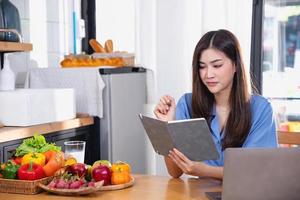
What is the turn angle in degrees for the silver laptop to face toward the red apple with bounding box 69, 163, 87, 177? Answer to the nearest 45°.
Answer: approximately 90° to its left

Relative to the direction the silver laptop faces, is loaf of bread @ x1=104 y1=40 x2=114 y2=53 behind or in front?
in front

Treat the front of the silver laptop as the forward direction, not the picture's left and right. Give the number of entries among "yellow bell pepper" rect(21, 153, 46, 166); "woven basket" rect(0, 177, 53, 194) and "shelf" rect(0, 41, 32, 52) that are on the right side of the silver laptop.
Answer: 0

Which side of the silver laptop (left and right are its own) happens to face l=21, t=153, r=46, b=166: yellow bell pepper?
left

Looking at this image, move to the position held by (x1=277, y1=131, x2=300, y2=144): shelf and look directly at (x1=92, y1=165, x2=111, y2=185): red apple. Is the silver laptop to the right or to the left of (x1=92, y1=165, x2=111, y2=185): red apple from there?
left

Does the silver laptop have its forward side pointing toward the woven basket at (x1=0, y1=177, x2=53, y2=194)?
no

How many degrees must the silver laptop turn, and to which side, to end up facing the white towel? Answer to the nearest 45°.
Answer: approximately 45° to its left

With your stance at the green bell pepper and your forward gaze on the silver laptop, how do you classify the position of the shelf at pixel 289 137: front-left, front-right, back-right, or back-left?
front-left

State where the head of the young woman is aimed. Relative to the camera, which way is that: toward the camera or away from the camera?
toward the camera

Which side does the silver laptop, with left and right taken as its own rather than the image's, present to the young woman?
front

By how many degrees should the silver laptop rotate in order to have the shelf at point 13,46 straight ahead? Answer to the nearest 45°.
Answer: approximately 45° to its left

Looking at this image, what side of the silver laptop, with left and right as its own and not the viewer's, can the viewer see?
back

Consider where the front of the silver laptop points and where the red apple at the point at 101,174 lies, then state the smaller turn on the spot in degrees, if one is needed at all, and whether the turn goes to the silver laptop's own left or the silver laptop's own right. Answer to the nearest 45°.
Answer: approximately 45° to the silver laptop's own left

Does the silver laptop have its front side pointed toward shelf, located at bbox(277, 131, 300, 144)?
yes
